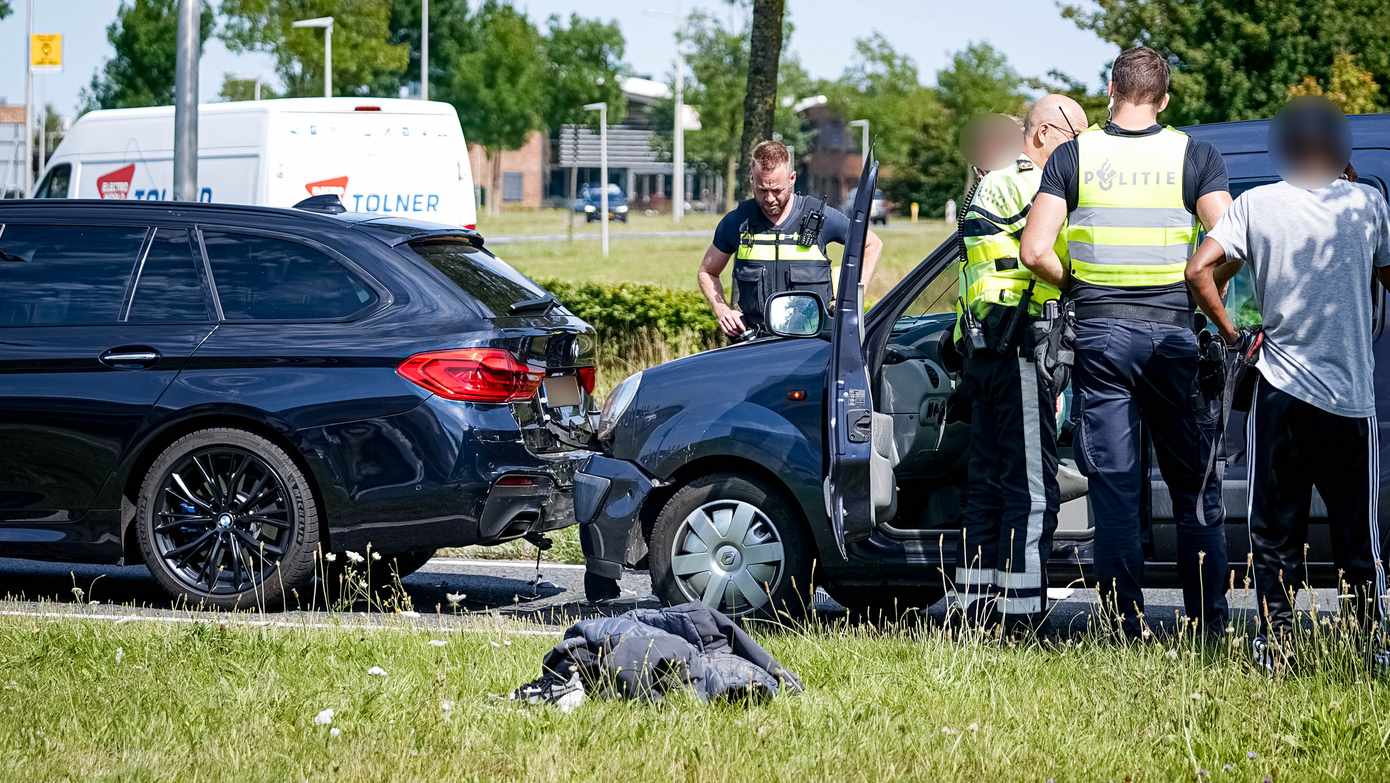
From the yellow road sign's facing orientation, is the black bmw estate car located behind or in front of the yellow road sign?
in front

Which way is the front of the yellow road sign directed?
toward the camera

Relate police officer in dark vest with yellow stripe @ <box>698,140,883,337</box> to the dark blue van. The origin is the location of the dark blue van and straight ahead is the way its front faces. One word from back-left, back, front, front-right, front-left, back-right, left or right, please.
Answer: right

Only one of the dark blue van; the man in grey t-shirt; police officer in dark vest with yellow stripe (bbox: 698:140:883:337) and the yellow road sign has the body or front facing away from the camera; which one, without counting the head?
the man in grey t-shirt

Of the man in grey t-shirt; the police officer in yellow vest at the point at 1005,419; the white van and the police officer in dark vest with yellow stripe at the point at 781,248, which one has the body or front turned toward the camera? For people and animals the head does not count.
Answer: the police officer in dark vest with yellow stripe at the point at 781,248

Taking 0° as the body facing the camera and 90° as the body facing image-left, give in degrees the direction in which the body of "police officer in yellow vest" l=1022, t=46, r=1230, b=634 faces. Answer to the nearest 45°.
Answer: approximately 180°

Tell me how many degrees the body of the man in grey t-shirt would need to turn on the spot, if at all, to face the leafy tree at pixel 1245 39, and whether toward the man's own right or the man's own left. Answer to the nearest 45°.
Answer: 0° — they already face it

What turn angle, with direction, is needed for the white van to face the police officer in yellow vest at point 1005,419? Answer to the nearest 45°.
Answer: approximately 135° to its left

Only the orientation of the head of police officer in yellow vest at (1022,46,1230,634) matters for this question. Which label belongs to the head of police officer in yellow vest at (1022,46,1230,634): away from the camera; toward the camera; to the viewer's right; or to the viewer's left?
away from the camera

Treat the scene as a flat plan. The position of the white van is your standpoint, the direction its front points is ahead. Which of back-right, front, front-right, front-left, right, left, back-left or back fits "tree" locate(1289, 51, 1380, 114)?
right

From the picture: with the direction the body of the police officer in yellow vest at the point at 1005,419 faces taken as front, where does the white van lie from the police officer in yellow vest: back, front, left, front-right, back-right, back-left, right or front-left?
left

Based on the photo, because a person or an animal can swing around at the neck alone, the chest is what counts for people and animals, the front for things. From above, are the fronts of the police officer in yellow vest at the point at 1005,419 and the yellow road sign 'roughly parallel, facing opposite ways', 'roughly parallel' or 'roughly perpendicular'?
roughly perpendicular

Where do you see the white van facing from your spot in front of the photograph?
facing away from the viewer and to the left of the viewer

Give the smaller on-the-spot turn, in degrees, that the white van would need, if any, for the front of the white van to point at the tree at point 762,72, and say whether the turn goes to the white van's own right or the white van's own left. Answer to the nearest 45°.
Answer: approximately 180°

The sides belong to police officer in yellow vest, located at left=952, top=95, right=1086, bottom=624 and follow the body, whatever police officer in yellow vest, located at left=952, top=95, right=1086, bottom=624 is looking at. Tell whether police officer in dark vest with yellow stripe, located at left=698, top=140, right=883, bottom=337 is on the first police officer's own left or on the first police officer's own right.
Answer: on the first police officer's own left

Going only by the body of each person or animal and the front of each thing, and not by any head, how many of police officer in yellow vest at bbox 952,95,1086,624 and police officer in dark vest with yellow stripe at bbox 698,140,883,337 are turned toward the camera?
1

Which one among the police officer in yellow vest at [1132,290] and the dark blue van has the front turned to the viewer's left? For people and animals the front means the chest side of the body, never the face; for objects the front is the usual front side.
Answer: the dark blue van

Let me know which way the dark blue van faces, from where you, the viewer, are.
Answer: facing to the left of the viewer

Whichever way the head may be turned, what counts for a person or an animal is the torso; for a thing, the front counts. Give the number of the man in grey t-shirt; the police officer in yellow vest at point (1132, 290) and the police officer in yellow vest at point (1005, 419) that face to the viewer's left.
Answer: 0
